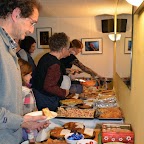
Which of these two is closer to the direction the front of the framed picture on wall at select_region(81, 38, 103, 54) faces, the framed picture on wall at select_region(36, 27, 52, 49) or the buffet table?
the buffet table

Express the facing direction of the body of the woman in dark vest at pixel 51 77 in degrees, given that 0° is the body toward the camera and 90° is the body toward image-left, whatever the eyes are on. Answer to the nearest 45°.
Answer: approximately 225°

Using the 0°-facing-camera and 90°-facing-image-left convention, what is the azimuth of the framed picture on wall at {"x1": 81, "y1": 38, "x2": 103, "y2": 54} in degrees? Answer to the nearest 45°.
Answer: approximately 0°

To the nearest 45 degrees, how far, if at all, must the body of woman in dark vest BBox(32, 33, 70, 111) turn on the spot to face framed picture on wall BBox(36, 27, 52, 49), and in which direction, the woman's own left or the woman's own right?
approximately 45° to the woman's own left

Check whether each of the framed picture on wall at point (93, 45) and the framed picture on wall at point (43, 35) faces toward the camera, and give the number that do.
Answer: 2

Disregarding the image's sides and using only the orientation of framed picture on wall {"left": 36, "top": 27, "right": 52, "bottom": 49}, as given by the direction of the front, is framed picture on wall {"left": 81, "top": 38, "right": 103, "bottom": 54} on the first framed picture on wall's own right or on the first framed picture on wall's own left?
on the first framed picture on wall's own left

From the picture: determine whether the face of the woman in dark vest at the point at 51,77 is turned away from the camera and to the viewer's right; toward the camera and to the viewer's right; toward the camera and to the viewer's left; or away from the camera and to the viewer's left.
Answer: away from the camera and to the viewer's right

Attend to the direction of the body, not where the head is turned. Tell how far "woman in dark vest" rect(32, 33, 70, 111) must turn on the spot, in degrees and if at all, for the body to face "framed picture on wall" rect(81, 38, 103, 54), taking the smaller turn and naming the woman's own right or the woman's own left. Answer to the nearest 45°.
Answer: approximately 45° to the woman's own left

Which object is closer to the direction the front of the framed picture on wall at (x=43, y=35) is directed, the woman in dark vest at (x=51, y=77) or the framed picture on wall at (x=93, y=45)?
the woman in dark vest

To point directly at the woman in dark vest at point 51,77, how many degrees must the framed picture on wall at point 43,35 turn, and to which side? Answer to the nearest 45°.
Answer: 0° — it already faces them

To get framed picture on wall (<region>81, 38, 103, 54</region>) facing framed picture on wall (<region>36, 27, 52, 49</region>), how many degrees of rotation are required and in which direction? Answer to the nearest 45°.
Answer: approximately 90° to its right

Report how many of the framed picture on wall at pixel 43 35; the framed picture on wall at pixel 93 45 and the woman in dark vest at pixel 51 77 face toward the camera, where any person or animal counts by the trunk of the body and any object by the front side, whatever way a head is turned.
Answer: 2

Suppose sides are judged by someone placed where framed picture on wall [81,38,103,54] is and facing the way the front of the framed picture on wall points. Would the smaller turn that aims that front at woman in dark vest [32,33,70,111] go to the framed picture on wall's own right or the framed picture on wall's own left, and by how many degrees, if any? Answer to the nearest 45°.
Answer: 0° — it already faces them

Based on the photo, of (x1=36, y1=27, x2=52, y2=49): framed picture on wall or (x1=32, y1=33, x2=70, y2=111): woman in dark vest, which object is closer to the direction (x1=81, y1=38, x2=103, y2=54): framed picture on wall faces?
the woman in dark vest
